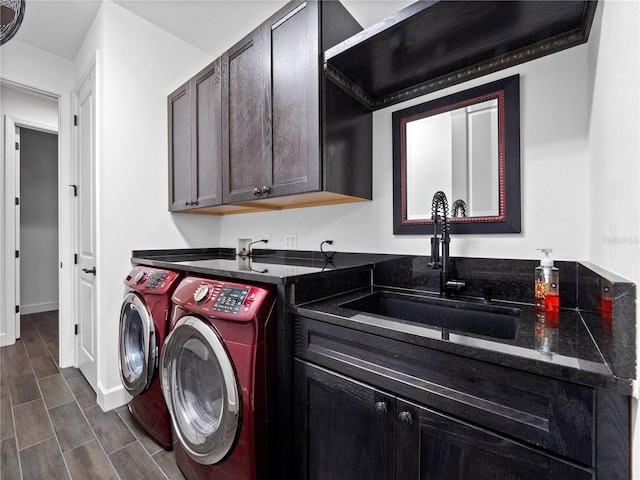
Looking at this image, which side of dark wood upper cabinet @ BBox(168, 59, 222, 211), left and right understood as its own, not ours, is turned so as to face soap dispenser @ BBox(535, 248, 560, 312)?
left

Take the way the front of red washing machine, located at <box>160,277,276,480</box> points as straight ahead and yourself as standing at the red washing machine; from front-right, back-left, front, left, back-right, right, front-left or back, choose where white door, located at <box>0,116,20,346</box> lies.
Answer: right

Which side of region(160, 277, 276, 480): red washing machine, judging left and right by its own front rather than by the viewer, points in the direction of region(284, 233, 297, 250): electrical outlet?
back

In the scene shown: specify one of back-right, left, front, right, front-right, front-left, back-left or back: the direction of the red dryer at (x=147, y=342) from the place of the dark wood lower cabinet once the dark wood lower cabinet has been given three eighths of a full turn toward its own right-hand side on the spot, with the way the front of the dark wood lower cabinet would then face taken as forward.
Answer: left

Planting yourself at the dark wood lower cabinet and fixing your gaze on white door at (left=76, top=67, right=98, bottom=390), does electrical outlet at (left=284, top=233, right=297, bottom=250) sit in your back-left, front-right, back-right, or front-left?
front-right

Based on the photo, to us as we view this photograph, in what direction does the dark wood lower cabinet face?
facing the viewer and to the left of the viewer

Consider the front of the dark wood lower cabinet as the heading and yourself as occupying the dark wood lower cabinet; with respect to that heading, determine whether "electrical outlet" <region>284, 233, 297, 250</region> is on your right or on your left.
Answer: on your right

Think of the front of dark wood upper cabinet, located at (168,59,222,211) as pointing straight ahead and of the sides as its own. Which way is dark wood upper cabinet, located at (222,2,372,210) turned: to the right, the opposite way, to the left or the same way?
the same way

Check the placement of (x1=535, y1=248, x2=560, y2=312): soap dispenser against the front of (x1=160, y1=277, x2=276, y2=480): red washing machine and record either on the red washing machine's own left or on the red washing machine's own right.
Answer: on the red washing machine's own left

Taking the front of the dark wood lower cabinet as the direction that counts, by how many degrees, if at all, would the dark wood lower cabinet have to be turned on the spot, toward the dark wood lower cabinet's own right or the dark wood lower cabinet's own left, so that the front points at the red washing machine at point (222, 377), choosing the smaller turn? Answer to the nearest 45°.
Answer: approximately 45° to the dark wood lower cabinet's own right

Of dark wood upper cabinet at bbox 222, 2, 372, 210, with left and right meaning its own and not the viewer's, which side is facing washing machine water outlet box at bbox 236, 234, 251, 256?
right

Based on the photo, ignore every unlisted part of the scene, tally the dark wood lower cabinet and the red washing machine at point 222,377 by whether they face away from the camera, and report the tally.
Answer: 0

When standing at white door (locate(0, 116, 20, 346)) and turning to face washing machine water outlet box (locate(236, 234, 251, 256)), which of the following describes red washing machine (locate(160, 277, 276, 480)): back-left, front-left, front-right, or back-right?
front-right

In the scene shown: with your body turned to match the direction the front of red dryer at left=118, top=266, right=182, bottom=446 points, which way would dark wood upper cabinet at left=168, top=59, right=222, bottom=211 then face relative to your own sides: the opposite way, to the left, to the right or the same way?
the same way
